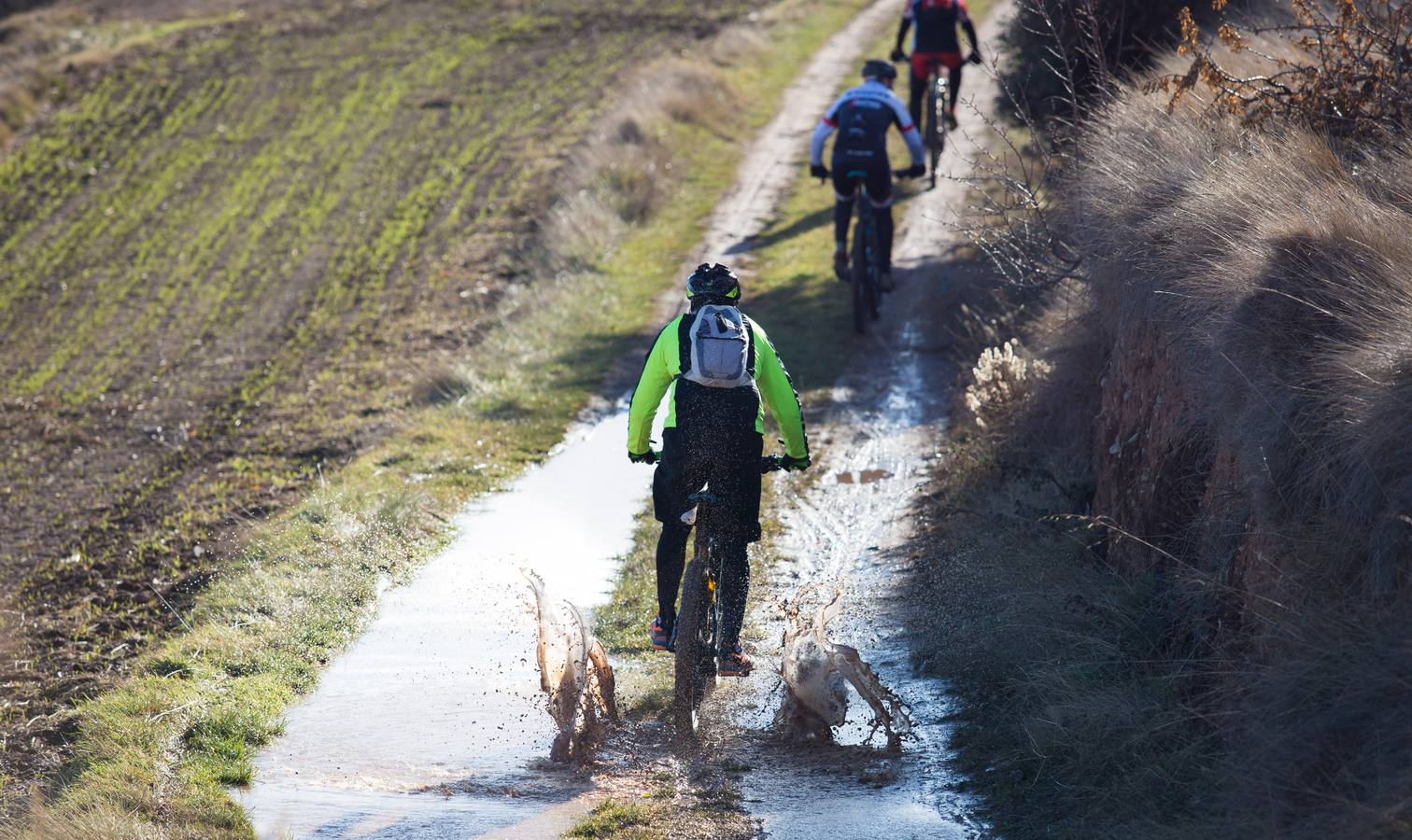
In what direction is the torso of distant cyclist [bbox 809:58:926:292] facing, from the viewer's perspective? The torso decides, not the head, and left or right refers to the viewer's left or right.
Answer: facing away from the viewer

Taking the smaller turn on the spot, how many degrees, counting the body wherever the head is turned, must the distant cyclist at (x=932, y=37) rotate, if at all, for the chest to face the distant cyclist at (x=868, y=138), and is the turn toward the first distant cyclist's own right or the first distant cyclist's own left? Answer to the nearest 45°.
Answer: approximately 180°

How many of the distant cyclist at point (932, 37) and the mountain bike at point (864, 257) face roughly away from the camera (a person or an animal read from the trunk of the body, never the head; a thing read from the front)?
2

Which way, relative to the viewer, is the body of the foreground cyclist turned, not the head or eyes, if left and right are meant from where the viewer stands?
facing away from the viewer

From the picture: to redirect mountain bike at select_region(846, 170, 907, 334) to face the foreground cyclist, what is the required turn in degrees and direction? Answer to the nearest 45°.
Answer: approximately 180°

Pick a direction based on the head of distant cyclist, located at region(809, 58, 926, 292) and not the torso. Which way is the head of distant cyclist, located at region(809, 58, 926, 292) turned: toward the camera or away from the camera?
away from the camera

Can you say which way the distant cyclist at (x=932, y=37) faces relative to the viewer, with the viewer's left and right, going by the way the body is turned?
facing away from the viewer

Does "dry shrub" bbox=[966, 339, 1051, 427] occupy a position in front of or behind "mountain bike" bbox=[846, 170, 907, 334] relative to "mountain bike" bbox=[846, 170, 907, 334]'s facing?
behind

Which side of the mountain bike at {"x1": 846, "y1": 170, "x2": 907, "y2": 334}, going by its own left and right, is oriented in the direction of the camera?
back

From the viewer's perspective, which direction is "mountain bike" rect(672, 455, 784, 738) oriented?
away from the camera

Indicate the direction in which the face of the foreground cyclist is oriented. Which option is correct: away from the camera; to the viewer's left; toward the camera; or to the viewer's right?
away from the camera
